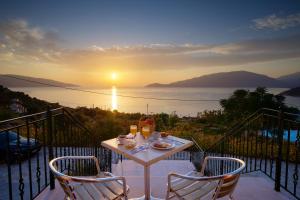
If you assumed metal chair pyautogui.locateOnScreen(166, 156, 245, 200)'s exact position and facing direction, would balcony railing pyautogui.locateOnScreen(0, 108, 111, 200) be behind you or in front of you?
in front

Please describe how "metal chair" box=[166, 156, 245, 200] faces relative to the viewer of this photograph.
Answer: facing away from the viewer and to the left of the viewer

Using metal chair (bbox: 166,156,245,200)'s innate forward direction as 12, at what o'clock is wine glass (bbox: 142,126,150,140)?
The wine glass is roughly at 12 o'clock from the metal chair.

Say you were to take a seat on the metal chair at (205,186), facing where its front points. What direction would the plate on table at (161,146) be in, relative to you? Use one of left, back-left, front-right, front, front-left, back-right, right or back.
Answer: front

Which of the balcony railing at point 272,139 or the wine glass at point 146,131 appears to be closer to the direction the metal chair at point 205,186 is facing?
the wine glass

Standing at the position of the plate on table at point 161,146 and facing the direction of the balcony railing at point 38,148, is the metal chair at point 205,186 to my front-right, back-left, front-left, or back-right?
back-left

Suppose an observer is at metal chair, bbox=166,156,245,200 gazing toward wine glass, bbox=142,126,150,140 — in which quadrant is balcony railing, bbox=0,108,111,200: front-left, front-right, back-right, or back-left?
front-left
